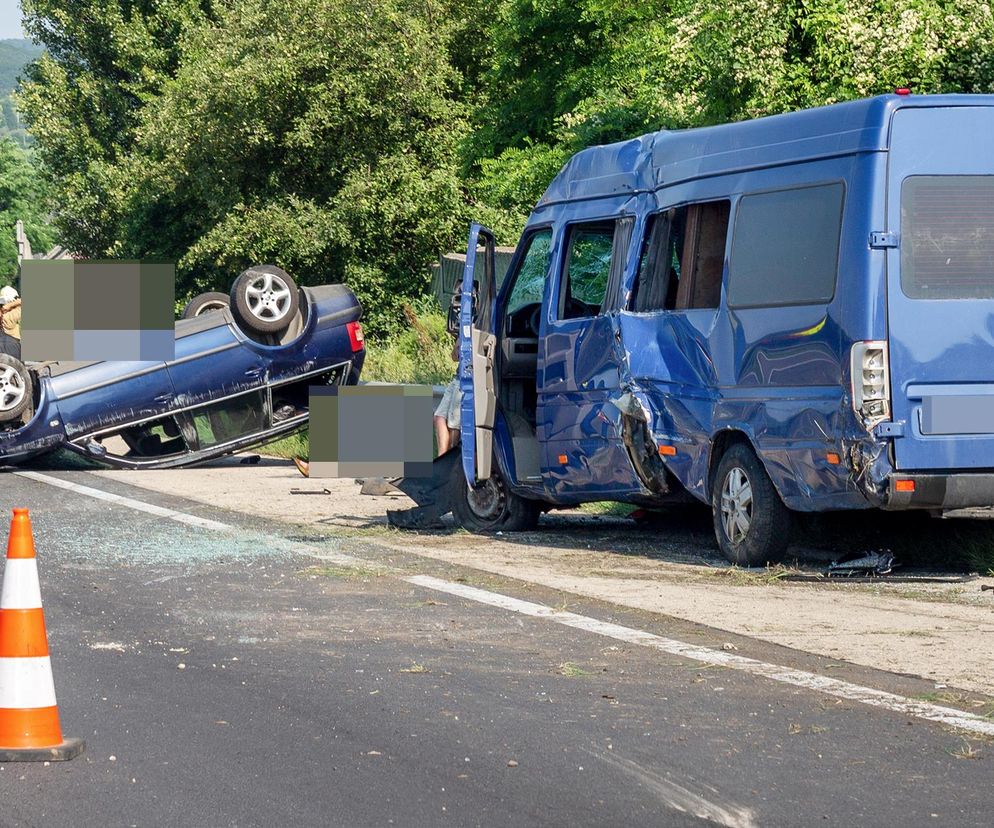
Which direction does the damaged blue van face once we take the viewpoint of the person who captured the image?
facing away from the viewer and to the left of the viewer

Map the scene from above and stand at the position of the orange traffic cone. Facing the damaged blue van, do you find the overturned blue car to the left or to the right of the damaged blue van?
left

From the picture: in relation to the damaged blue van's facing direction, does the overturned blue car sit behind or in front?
in front

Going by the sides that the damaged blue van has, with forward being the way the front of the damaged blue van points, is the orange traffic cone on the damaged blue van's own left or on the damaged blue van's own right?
on the damaged blue van's own left

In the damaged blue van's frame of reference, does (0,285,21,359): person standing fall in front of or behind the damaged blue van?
in front

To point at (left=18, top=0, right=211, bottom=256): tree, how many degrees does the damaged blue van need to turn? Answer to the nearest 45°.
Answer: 0° — it already faces it
